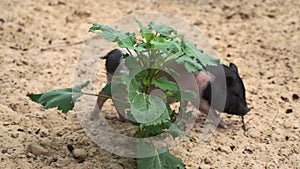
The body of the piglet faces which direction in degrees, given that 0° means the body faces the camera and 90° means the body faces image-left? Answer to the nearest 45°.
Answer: approximately 270°

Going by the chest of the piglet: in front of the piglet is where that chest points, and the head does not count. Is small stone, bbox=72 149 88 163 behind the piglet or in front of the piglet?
behind

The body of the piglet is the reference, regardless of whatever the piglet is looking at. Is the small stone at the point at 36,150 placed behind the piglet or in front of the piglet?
behind

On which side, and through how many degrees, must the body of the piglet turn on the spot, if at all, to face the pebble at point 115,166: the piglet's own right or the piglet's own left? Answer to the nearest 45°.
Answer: approximately 135° to the piglet's own right

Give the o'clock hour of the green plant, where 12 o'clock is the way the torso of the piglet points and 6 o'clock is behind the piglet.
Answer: The green plant is roughly at 4 o'clock from the piglet.

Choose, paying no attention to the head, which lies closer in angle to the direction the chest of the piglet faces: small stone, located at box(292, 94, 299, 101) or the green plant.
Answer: the small stone

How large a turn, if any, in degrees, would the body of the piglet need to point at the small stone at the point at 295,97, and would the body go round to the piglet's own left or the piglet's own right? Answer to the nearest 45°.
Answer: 0° — it already faces it

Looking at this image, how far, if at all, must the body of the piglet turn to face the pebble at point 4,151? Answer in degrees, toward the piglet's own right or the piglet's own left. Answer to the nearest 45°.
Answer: approximately 135° to the piglet's own right
